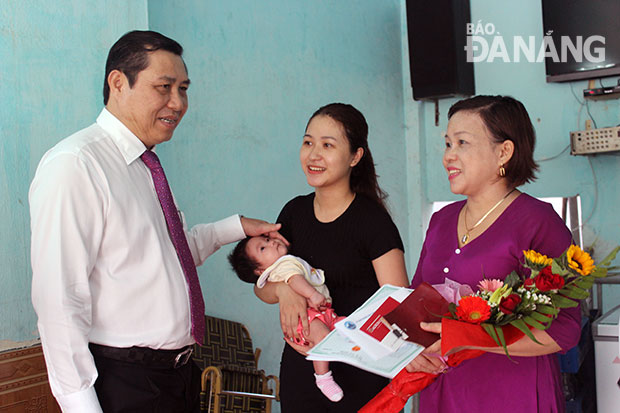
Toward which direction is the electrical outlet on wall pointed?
toward the camera

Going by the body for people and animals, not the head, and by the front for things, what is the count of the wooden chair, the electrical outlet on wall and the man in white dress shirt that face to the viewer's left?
0

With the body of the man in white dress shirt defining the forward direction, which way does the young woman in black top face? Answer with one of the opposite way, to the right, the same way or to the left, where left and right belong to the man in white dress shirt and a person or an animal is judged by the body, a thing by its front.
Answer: to the right

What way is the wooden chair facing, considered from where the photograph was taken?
facing the viewer and to the right of the viewer

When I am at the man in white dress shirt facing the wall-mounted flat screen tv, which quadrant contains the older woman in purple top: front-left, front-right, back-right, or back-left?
front-right

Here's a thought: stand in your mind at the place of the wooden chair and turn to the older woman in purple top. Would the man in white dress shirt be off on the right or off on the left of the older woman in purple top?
right

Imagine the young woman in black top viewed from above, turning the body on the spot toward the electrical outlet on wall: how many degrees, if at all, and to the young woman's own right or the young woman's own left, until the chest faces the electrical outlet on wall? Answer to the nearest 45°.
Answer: approximately 180°

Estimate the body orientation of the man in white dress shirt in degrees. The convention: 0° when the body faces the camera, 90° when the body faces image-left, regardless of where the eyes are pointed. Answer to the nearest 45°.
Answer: approximately 315°

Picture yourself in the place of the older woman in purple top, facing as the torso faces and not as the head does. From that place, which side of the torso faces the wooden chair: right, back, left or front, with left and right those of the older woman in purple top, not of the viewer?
right

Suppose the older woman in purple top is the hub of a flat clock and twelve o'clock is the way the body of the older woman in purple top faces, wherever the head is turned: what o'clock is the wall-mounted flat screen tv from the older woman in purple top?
The wall-mounted flat screen tv is roughly at 5 o'clock from the older woman in purple top.

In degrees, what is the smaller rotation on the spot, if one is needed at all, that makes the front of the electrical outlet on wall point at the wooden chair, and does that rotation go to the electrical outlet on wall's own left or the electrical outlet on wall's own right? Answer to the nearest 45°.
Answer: approximately 45° to the electrical outlet on wall's own right

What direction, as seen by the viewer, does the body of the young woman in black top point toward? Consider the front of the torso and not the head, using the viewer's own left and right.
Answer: facing the viewer and to the left of the viewer

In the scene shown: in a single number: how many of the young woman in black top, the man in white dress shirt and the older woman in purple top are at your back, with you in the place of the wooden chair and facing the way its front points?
0

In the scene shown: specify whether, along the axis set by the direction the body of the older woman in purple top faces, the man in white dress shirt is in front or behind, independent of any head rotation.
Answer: in front

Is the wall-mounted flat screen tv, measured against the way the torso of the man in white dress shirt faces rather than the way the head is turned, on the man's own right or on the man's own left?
on the man's own left

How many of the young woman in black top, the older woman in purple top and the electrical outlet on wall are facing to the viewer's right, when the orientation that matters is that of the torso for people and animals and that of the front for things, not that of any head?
0
